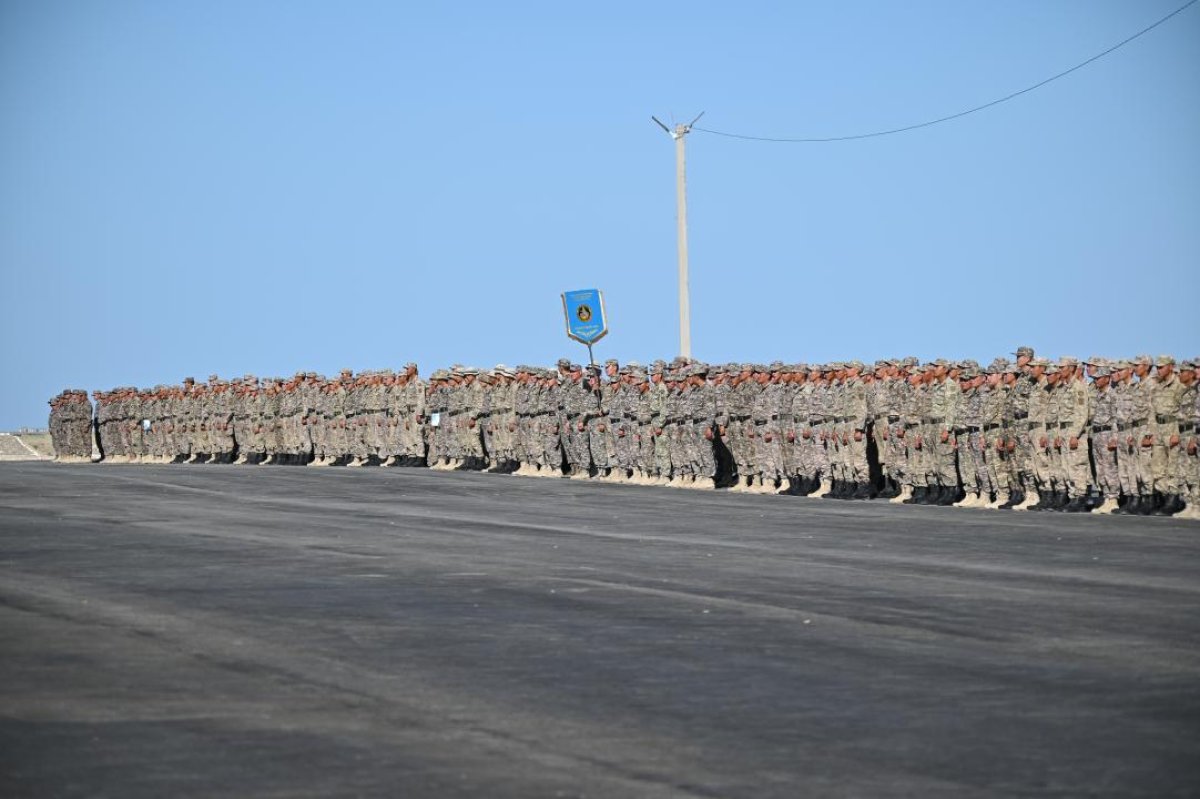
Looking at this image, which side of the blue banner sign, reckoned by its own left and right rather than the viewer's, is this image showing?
front

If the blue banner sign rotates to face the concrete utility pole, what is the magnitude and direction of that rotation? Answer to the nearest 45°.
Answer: approximately 135° to its left
